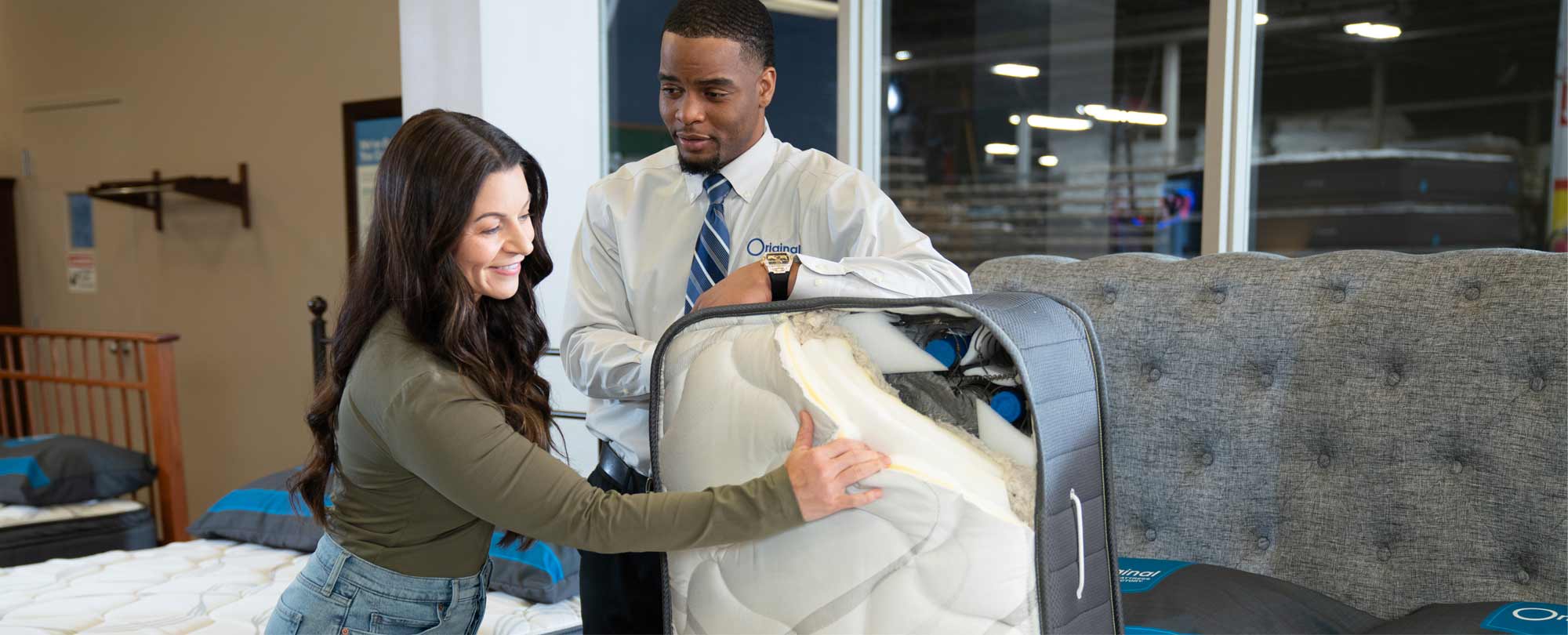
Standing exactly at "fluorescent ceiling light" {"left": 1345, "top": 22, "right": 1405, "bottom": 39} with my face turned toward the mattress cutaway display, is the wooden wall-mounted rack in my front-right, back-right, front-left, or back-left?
front-right

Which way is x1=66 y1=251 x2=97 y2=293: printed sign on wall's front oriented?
toward the camera

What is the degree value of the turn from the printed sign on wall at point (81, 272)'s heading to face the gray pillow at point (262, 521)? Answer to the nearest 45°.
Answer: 0° — it already faces it

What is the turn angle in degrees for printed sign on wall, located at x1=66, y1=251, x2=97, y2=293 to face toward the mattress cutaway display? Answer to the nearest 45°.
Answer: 0° — it already faces it

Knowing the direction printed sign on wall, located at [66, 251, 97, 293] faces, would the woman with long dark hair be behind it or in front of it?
in front

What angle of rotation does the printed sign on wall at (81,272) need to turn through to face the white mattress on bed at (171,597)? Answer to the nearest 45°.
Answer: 0° — it already faces it

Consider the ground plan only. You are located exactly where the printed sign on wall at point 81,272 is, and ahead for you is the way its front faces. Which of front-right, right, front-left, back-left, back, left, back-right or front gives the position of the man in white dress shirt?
front

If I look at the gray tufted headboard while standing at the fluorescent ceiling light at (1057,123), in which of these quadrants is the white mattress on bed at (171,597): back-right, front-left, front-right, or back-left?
front-right

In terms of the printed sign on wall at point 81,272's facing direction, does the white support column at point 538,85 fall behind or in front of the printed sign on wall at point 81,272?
in front

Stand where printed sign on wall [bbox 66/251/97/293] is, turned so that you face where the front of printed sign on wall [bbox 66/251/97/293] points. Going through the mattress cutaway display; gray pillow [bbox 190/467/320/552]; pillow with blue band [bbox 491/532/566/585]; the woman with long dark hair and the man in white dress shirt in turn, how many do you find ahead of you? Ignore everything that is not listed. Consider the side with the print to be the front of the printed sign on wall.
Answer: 5

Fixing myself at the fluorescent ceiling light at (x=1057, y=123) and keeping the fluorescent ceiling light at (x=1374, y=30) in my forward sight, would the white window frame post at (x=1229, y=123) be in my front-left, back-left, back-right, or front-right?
front-right

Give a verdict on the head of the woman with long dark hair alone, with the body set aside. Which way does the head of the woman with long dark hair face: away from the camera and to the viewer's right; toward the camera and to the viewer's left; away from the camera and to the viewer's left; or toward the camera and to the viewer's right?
toward the camera and to the viewer's right

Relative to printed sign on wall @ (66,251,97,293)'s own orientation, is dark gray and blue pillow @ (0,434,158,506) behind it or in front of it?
in front
